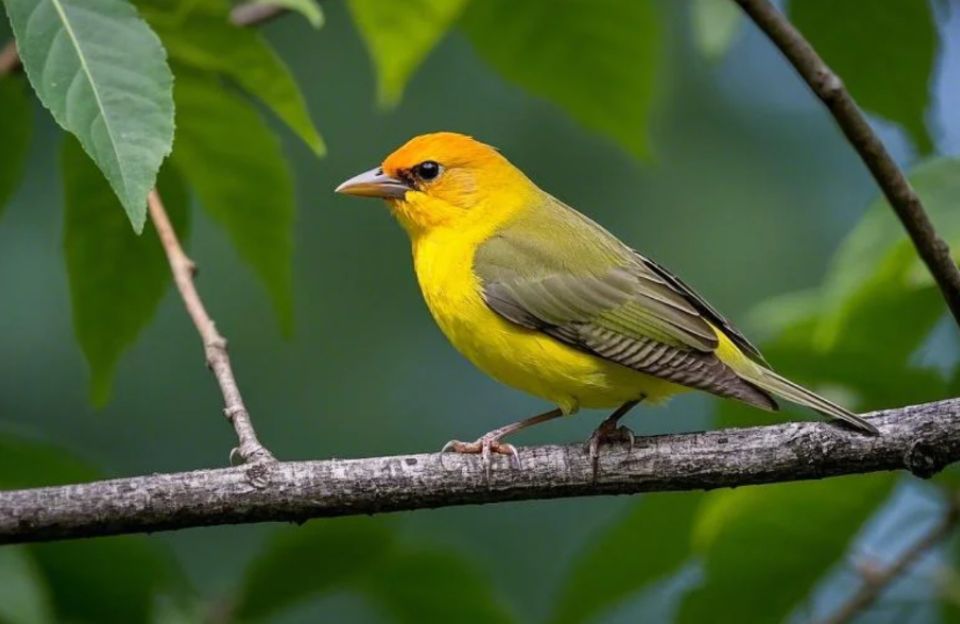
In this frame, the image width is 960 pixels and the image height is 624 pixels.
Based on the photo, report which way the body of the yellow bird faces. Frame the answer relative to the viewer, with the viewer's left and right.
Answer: facing to the left of the viewer

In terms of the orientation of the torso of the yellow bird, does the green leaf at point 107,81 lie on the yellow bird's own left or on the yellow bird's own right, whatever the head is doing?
on the yellow bird's own left

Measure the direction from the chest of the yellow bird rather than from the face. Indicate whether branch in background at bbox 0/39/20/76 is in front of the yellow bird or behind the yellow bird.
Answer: in front

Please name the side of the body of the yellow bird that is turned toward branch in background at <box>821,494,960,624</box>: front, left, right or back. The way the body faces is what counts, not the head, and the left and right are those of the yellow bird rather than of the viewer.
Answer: right

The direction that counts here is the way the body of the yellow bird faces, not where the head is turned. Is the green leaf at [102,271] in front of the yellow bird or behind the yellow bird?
in front

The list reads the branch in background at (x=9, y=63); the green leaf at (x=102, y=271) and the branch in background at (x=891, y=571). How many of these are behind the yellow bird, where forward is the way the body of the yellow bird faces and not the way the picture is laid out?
1
